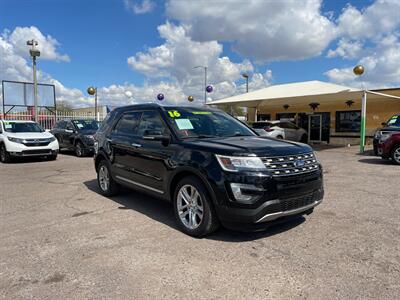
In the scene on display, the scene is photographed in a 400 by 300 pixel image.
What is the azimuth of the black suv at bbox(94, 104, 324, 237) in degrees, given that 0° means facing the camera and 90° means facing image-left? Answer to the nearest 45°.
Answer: approximately 315°

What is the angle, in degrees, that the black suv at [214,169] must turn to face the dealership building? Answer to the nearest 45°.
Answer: approximately 90° to its left

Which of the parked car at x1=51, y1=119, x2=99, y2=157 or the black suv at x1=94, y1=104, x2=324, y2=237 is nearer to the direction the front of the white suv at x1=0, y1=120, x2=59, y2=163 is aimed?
the black suv

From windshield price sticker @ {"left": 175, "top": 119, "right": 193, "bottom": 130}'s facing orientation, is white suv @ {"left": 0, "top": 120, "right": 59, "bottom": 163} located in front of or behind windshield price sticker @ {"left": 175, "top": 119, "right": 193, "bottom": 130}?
behind

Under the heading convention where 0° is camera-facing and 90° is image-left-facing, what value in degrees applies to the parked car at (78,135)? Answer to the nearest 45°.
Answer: approximately 315°
